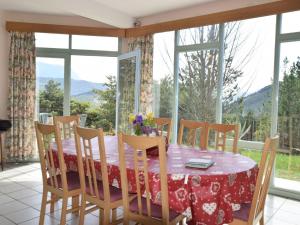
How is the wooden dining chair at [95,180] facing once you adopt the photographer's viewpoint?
facing away from the viewer and to the right of the viewer

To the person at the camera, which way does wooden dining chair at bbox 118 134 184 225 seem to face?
facing away from the viewer and to the right of the viewer

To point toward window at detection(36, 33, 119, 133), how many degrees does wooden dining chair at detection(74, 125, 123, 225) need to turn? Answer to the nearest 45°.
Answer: approximately 45° to its left

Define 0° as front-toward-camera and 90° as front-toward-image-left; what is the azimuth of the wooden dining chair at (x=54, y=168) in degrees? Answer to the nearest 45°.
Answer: approximately 225°

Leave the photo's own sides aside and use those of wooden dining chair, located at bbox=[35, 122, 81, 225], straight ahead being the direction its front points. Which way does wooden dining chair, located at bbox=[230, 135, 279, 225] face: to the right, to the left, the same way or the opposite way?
to the left

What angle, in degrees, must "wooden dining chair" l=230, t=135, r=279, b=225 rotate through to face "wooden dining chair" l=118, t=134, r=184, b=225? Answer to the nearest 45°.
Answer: approximately 45° to its left

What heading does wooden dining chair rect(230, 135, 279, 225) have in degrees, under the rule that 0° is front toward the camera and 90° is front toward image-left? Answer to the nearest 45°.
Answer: approximately 90°

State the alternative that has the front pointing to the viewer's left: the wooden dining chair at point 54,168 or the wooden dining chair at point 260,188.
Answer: the wooden dining chair at point 260,188
